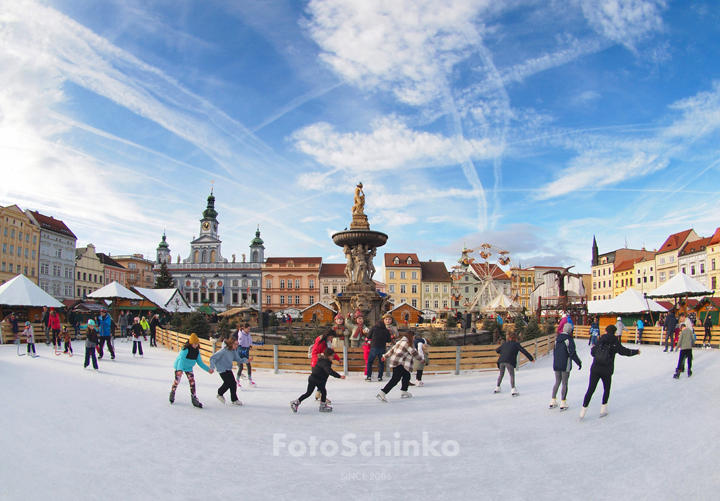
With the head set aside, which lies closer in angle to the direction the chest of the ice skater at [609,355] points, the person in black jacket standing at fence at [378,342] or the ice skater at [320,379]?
the person in black jacket standing at fence

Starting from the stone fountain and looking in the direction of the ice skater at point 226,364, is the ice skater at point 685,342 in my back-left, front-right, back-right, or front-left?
front-left

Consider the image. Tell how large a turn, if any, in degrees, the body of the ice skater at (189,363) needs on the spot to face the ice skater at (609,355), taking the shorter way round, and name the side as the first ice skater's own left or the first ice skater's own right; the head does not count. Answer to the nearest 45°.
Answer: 0° — they already face them

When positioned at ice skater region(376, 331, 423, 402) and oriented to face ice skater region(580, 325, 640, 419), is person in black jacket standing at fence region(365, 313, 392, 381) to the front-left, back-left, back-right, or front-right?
back-left

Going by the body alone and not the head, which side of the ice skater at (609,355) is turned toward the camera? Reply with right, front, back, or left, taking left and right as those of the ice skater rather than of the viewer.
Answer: back

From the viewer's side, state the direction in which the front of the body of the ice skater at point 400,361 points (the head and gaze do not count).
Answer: to the viewer's right

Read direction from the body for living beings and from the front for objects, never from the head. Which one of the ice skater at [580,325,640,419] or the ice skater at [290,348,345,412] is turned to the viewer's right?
the ice skater at [290,348,345,412]

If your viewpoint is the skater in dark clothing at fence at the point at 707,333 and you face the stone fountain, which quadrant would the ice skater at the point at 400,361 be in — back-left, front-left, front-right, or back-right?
front-left

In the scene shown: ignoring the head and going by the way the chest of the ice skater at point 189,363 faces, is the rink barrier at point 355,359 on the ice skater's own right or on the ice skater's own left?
on the ice skater's own left

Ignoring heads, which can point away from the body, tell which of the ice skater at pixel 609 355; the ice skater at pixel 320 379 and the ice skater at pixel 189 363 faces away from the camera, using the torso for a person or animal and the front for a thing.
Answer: the ice skater at pixel 609 355

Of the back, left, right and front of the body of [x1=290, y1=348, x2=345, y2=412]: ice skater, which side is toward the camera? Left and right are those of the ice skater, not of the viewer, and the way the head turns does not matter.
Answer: right
